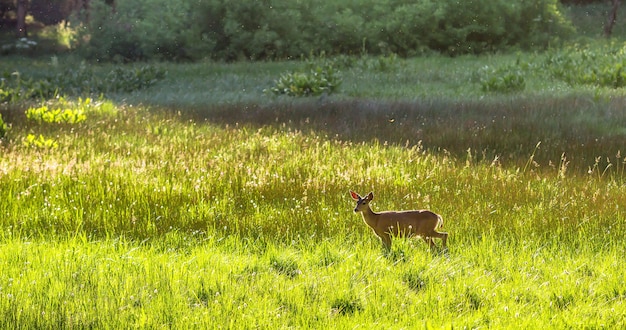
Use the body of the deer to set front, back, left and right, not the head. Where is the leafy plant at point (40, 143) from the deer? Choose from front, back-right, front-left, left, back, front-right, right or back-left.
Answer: front-right

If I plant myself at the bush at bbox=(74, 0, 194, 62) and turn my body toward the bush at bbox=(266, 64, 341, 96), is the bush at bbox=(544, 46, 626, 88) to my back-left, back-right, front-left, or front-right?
front-left

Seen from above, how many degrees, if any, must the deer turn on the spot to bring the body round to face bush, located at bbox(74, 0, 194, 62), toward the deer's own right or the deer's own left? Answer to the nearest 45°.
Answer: approximately 45° to the deer's own right

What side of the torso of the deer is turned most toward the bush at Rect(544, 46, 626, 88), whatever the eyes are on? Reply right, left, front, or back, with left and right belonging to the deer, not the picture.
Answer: right

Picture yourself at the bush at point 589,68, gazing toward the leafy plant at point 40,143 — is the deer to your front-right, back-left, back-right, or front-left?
front-left

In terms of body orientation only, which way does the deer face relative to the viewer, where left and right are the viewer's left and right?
facing to the left of the viewer

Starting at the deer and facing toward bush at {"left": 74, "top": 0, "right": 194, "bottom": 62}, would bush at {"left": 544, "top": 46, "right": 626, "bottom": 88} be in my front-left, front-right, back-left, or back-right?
front-right

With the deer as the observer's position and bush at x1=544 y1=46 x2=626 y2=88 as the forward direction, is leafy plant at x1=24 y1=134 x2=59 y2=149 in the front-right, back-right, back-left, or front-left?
front-left
